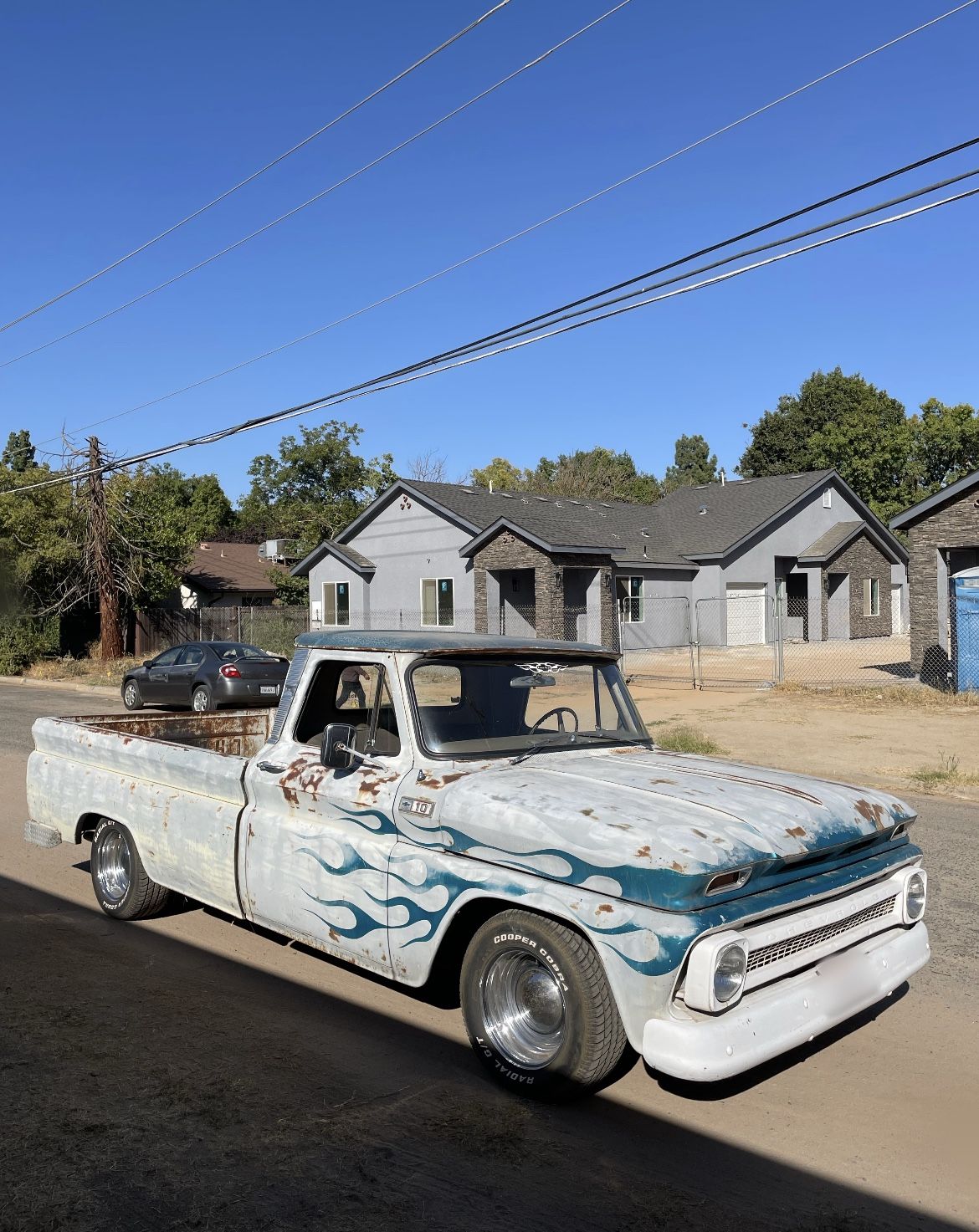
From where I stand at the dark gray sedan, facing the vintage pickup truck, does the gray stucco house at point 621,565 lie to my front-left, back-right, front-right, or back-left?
back-left

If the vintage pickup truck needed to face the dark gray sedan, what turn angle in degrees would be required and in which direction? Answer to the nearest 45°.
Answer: approximately 135° to its left

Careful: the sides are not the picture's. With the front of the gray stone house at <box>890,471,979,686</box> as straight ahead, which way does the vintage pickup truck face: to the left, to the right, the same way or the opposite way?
to the left

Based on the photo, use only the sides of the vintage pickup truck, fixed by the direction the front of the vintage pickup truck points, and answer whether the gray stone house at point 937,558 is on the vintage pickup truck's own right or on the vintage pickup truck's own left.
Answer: on the vintage pickup truck's own left

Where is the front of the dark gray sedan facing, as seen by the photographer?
facing away from the viewer and to the left of the viewer

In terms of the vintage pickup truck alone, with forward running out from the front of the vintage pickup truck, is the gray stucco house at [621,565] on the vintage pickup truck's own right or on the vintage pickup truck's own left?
on the vintage pickup truck's own left

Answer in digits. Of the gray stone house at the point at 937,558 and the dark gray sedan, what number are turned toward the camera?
1

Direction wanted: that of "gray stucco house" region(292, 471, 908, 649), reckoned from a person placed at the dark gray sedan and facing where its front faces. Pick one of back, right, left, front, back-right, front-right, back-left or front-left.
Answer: right

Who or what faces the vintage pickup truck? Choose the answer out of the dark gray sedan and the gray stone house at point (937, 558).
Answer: the gray stone house

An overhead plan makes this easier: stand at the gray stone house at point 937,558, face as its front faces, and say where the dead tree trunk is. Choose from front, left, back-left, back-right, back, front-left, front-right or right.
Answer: right

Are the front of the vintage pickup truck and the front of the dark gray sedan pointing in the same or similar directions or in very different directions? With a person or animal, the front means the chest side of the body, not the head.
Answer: very different directions
